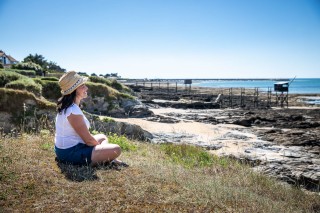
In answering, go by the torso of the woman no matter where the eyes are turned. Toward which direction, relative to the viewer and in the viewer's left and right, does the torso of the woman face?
facing away from the viewer and to the right of the viewer

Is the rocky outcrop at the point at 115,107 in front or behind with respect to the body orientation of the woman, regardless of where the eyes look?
in front

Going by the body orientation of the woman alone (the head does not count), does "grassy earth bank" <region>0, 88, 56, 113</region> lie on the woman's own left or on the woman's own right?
on the woman's own left

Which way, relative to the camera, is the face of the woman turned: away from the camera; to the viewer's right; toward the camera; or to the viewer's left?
to the viewer's right

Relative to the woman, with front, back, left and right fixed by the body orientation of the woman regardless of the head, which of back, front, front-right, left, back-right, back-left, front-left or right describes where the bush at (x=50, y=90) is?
front-left

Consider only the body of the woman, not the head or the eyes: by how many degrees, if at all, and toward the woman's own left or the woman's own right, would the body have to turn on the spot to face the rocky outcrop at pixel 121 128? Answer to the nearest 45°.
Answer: approximately 45° to the woman's own left
